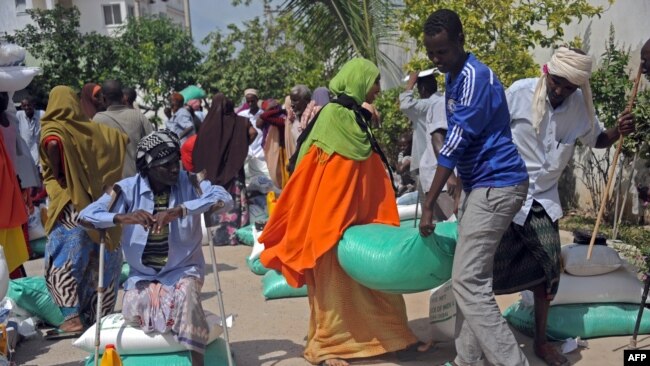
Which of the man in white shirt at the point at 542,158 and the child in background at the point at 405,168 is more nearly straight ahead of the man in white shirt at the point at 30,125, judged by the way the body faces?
the man in white shirt

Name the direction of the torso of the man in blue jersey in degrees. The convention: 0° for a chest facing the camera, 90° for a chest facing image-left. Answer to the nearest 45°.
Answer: approximately 90°

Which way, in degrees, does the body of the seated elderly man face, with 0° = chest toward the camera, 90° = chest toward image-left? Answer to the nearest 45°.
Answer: approximately 0°

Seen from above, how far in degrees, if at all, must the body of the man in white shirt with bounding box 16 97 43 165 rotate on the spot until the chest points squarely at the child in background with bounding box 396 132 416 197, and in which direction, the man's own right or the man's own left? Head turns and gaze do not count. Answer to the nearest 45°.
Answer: approximately 45° to the man's own left
